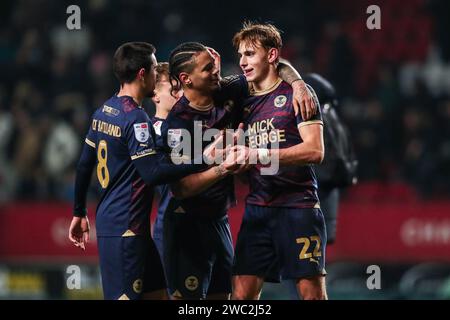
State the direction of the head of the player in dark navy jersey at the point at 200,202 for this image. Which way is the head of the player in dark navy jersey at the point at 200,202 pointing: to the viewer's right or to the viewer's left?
to the viewer's right

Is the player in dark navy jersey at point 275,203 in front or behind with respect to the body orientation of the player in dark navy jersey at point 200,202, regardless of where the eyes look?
in front

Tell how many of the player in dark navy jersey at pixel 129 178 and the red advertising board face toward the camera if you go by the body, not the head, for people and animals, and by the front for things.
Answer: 1

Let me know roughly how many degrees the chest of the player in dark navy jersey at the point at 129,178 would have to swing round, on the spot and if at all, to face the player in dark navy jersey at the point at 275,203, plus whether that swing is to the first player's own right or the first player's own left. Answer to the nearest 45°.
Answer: approximately 45° to the first player's own right

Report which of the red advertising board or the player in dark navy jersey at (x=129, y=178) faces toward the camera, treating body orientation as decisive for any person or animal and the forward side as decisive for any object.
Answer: the red advertising board

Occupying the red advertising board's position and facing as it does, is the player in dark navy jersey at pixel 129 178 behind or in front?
in front

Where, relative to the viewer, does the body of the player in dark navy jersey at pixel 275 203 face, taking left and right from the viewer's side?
facing the viewer and to the left of the viewer

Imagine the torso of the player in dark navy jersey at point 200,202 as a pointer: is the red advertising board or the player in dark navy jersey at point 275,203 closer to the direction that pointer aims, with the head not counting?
the player in dark navy jersey

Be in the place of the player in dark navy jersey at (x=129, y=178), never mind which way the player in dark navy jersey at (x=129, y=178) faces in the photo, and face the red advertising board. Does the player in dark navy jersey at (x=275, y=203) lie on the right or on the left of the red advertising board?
right

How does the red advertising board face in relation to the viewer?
toward the camera

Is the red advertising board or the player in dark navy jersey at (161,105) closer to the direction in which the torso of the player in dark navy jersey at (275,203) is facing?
the player in dark navy jersey

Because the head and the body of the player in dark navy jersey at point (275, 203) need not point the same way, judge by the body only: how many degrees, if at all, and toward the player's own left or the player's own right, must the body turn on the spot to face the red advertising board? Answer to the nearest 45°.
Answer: approximately 135° to the player's own right
